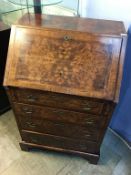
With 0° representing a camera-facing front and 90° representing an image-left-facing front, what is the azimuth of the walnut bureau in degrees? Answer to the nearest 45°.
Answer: approximately 0°
